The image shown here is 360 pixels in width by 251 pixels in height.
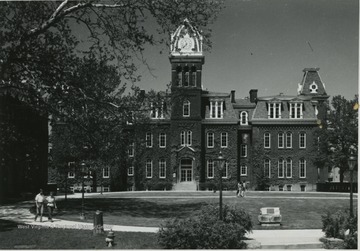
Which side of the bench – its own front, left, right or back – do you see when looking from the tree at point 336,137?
back

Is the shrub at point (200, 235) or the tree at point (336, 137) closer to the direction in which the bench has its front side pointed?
the shrub

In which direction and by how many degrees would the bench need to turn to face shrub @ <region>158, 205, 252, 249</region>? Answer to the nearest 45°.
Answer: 0° — it already faces it

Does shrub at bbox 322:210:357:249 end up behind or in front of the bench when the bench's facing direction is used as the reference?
in front

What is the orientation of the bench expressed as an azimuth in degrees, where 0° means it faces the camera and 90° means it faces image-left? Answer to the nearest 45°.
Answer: approximately 0°

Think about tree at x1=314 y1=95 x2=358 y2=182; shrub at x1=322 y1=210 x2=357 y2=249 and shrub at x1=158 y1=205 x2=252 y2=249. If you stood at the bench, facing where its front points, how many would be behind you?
1

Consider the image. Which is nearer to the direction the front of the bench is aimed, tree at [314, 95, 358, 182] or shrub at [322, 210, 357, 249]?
the shrub
